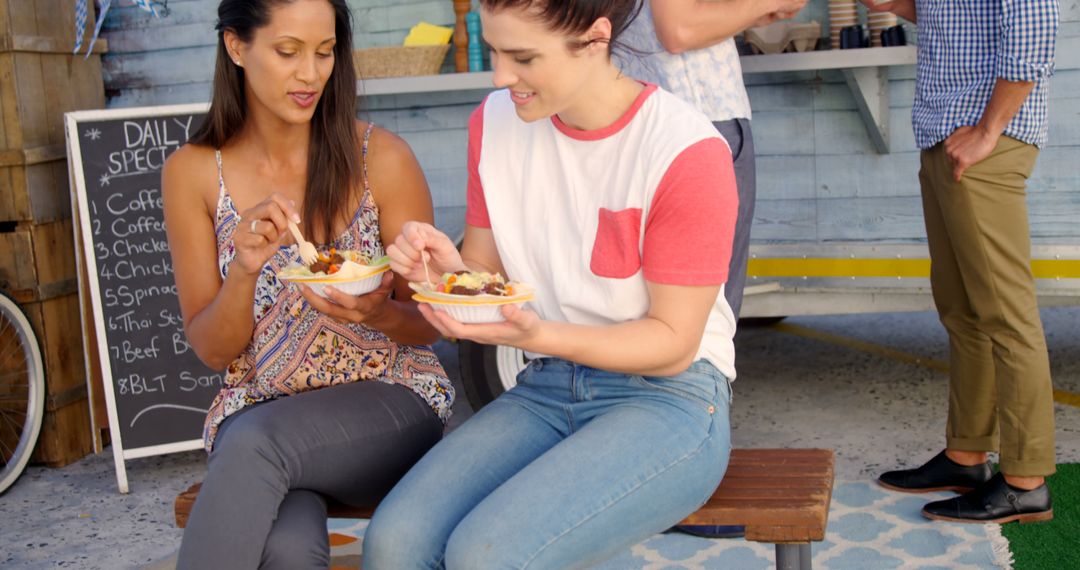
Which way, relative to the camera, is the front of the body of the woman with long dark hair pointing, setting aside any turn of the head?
toward the camera

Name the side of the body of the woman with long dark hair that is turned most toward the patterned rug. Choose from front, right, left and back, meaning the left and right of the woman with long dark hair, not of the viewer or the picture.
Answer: left

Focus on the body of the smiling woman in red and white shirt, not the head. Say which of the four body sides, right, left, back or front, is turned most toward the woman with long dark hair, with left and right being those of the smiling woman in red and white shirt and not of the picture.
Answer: right

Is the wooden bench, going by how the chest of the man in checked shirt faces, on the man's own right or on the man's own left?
on the man's own left

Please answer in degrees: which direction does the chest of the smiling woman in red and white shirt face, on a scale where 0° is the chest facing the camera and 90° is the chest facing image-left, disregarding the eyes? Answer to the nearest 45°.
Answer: approximately 45°

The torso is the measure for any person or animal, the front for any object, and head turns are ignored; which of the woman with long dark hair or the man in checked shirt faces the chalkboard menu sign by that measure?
the man in checked shirt

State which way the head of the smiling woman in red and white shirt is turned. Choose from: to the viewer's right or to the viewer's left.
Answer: to the viewer's left

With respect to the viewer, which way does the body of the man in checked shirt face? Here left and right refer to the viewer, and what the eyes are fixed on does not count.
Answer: facing to the left of the viewer

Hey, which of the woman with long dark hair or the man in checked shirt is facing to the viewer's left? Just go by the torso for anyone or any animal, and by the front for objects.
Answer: the man in checked shirt

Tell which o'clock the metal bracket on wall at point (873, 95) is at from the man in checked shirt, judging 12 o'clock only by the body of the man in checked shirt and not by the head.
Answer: The metal bracket on wall is roughly at 2 o'clock from the man in checked shirt.

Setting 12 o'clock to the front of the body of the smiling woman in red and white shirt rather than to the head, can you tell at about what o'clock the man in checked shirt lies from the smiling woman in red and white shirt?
The man in checked shirt is roughly at 6 o'clock from the smiling woman in red and white shirt.

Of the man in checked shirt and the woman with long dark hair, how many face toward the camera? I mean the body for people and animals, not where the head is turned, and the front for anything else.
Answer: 1

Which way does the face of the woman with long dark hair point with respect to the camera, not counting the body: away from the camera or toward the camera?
toward the camera

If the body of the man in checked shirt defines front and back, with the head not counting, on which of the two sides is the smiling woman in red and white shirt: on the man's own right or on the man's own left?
on the man's own left

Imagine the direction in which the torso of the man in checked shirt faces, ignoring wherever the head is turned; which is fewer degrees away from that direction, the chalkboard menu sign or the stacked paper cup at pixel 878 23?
the chalkboard menu sign
